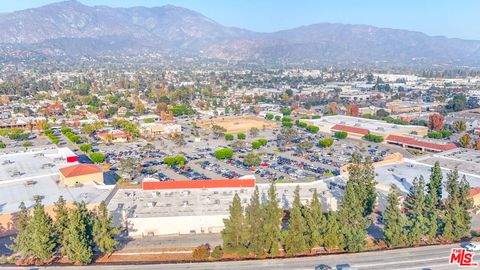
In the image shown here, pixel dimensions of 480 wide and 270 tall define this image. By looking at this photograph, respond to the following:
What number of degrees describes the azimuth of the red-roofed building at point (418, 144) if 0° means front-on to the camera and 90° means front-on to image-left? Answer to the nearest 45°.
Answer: approximately 45°

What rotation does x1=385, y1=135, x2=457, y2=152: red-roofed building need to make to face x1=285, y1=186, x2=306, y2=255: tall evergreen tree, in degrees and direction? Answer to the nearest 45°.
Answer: approximately 45° to its left

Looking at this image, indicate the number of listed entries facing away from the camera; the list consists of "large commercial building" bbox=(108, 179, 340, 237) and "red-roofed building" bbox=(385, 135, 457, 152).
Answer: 1

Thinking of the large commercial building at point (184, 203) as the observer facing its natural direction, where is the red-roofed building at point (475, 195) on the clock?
The red-roofed building is roughly at 3 o'clock from the large commercial building.

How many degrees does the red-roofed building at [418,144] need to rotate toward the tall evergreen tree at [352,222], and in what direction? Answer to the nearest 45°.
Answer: approximately 45° to its left

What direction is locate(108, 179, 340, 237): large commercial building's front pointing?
away from the camera

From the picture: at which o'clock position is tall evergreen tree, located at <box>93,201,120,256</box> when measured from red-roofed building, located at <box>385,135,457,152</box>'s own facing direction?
The tall evergreen tree is roughly at 11 o'clock from the red-roofed building.

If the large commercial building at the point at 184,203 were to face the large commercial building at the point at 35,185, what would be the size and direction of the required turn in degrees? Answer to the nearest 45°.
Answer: approximately 90° to its left

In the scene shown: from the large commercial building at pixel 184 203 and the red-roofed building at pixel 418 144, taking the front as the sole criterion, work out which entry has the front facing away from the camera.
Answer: the large commercial building

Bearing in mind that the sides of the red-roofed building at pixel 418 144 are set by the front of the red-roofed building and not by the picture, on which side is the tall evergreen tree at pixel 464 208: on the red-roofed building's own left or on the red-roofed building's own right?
on the red-roofed building's own left

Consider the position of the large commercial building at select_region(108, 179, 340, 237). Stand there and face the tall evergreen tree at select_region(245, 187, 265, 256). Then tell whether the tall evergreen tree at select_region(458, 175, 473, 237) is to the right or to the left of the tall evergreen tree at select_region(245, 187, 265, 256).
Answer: left

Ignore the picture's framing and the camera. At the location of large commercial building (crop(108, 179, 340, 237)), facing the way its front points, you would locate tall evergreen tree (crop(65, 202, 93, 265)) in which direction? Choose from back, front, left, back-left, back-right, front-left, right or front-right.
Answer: back-left
